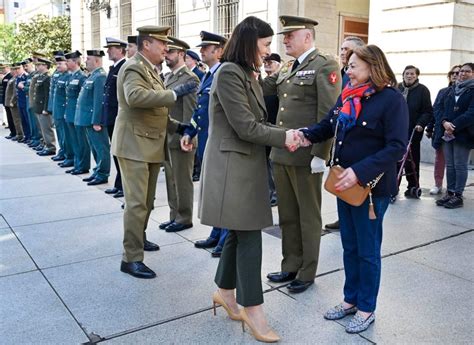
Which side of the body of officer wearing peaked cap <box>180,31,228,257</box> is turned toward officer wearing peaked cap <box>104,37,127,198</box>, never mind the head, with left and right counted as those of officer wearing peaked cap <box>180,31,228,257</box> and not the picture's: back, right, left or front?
right

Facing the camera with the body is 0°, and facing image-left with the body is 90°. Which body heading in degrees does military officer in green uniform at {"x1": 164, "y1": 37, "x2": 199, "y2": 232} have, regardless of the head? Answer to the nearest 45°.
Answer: approximately 45°

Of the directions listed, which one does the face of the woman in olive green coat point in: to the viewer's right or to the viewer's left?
to the viewer's right

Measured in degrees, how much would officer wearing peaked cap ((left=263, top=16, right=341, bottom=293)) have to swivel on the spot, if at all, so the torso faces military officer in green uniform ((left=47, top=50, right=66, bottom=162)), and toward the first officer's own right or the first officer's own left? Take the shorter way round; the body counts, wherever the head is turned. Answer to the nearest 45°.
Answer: approximately 90° to the first officer's own right

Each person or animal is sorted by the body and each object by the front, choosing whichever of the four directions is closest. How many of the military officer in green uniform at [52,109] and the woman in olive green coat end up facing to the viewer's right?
1
